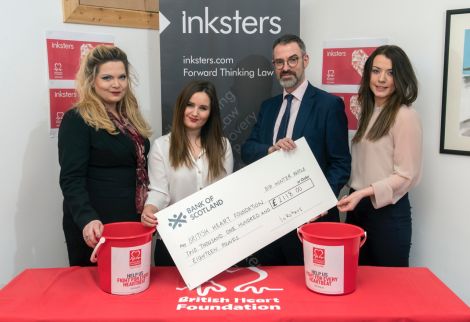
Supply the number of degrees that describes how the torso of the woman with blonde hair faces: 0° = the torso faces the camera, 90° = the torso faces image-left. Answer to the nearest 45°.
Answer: approximately 315°

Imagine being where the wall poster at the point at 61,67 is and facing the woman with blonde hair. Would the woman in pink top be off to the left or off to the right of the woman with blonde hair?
left

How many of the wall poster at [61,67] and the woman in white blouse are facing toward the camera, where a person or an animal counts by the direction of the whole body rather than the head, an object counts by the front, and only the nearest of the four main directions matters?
2

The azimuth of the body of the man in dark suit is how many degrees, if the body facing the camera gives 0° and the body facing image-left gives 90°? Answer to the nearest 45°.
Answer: approximately 45°

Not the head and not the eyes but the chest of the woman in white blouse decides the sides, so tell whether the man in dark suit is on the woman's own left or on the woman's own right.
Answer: on the woman's own left

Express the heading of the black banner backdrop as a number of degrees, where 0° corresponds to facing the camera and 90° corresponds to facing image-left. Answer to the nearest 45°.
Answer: approximately 0°

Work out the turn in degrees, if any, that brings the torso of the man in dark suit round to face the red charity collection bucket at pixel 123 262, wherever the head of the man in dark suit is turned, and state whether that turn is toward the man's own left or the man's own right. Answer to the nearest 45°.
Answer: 0° — they already face it

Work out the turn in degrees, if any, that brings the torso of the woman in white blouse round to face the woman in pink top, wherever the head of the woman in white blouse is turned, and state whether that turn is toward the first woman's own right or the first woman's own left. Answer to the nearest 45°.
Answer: approximately 90° to the first woman's own left
